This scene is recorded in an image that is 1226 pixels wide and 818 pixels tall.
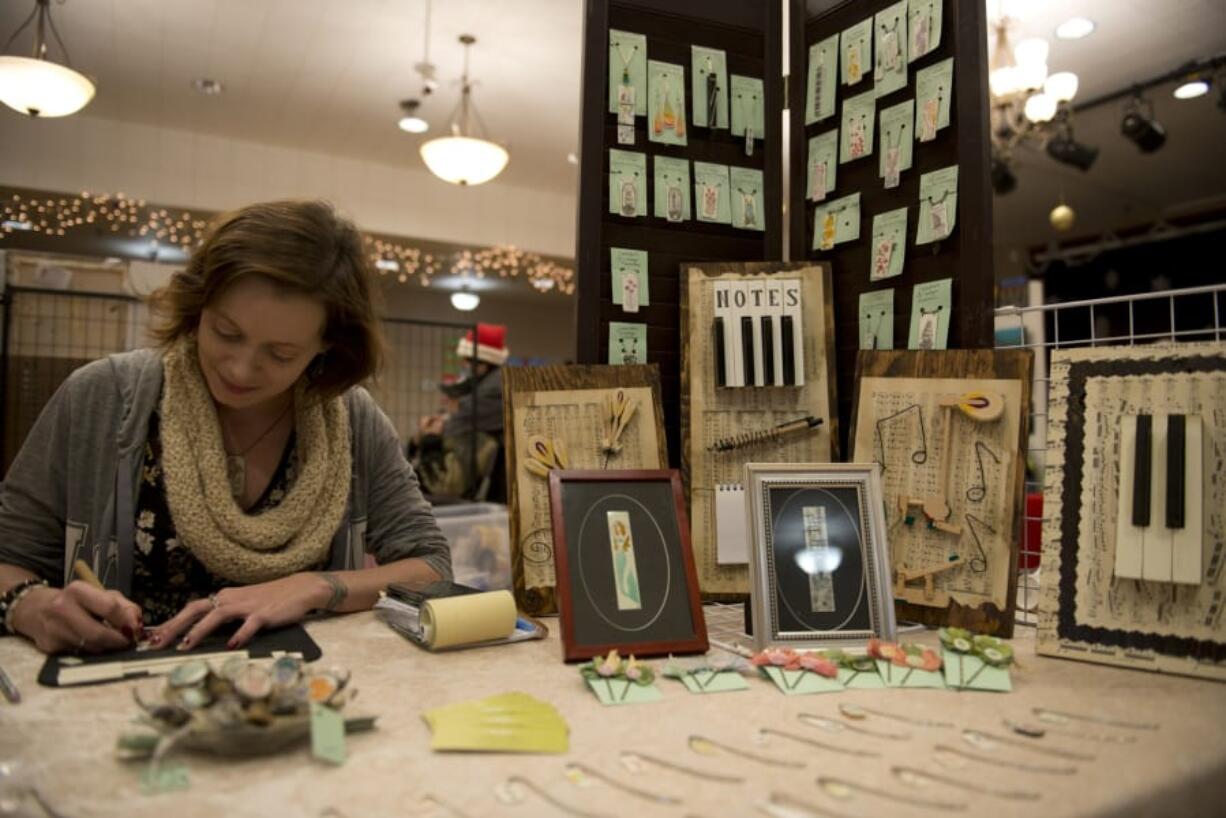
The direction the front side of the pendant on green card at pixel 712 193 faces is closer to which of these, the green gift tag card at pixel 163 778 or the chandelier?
the green gift tag card

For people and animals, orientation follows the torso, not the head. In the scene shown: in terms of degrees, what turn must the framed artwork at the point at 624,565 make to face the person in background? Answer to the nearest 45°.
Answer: approximately 180°

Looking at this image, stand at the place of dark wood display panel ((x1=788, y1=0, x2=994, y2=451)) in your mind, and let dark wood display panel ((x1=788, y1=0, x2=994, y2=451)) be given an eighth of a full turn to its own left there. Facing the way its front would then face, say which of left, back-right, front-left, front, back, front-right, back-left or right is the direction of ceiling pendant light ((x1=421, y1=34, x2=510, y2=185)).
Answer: back-right

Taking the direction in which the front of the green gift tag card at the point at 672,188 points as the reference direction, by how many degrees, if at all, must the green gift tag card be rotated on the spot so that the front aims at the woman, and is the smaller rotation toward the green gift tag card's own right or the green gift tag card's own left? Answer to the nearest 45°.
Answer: approximately 90° to the green gift tag card's own right

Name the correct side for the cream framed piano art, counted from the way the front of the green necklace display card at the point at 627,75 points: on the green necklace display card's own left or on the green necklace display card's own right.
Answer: on the green necklace display card's own left

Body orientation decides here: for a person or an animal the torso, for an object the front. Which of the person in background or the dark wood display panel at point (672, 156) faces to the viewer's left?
the person in background
